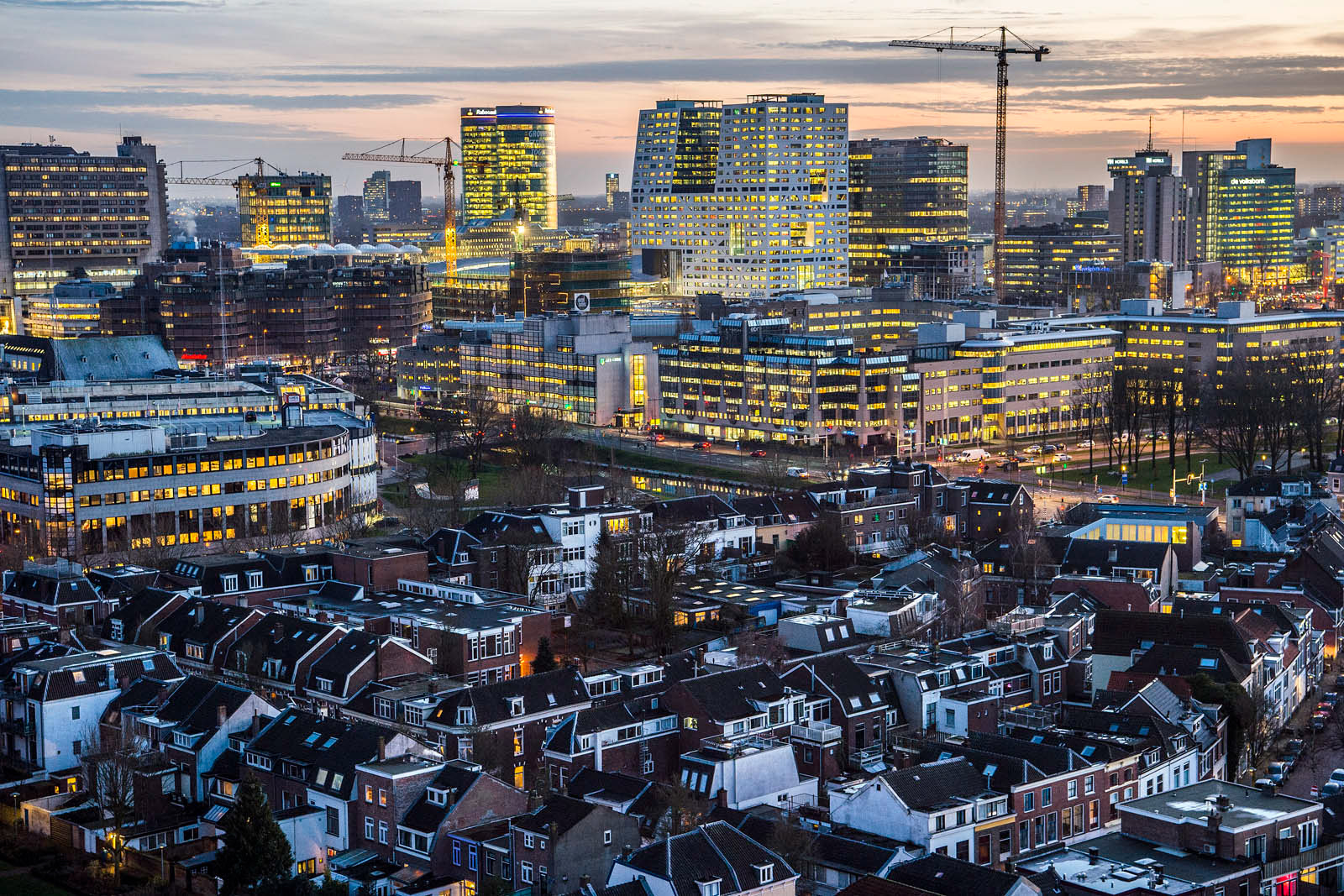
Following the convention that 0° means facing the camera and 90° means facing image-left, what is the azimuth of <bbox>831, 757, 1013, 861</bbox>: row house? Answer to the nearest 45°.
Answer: approximately 315°

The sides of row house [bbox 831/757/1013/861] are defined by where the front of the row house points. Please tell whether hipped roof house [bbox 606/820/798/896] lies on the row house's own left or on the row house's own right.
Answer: on the row house's own right

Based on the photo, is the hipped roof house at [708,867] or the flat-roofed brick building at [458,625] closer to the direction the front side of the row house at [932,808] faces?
the hipped roof house

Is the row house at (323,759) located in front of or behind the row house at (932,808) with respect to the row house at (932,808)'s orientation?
behind

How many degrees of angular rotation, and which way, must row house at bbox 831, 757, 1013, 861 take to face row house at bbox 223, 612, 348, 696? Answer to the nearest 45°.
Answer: approximately 180°

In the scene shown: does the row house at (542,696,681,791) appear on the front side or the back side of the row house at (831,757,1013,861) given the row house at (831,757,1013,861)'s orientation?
on the back side

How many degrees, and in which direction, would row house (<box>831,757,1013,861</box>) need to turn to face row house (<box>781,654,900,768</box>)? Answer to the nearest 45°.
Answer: approximately 135° to its left

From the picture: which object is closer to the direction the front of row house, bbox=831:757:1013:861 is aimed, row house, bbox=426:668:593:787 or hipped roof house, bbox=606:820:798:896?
the hipped roof house

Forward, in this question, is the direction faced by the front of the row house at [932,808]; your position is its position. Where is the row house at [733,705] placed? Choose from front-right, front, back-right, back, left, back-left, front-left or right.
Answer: back

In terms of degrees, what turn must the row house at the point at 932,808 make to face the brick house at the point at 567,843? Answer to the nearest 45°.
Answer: approximately 135° to its right

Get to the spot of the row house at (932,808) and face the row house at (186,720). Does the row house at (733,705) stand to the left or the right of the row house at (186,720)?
right
